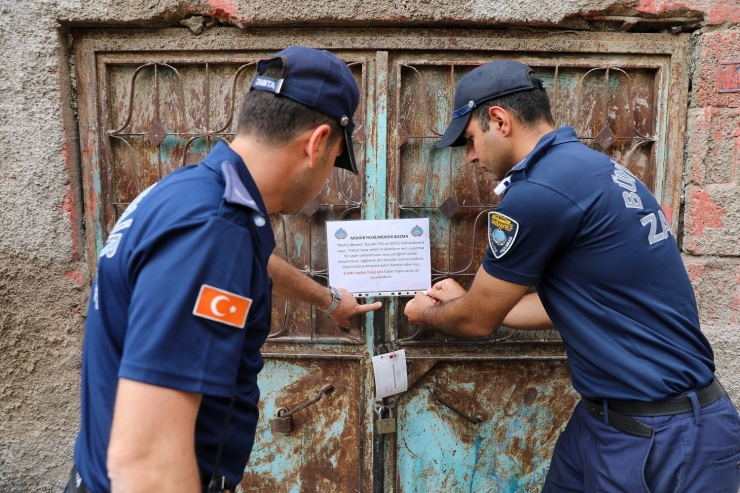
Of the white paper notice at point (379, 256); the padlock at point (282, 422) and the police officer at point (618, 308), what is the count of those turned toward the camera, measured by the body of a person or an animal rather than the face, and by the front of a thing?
2

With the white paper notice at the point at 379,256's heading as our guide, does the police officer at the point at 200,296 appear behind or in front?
in front

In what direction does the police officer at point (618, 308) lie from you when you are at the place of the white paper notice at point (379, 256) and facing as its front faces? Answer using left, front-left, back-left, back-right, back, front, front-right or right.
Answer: front-left

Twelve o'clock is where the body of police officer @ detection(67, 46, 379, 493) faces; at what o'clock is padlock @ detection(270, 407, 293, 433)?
The padlock is roughly at 11 o'clock from the police officer.

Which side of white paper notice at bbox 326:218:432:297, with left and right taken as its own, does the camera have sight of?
front

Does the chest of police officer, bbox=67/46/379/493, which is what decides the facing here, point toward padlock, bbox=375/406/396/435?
yes

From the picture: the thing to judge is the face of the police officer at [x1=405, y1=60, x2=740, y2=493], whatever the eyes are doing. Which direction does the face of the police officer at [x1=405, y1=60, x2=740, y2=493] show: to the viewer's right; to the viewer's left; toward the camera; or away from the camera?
to the viewer's left

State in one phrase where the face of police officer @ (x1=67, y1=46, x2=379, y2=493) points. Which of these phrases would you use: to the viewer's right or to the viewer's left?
to the viewer's right

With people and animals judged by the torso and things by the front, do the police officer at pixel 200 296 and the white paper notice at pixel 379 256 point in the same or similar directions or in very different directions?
very different directions

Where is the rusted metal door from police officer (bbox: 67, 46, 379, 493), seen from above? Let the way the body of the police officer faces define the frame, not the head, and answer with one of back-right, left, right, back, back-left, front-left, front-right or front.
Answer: front

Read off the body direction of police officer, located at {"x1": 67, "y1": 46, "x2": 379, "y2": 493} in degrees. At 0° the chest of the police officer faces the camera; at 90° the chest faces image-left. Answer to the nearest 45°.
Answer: approximately 225°

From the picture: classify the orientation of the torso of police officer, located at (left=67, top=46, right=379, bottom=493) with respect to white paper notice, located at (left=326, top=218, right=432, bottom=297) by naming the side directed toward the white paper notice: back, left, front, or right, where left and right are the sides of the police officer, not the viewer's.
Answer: front

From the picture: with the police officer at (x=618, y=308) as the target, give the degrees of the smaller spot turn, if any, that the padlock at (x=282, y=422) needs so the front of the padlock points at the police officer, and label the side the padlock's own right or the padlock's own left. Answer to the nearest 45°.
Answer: approximately 45° to the padlock's own left

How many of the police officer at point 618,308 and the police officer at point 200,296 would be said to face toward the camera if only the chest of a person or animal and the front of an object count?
0

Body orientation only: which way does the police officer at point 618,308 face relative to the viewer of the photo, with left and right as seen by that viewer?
facing away from the viewer and to the left of the viewer

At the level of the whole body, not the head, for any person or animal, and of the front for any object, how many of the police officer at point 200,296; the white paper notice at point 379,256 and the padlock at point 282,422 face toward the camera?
2

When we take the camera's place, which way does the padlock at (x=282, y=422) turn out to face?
facing the viewer
